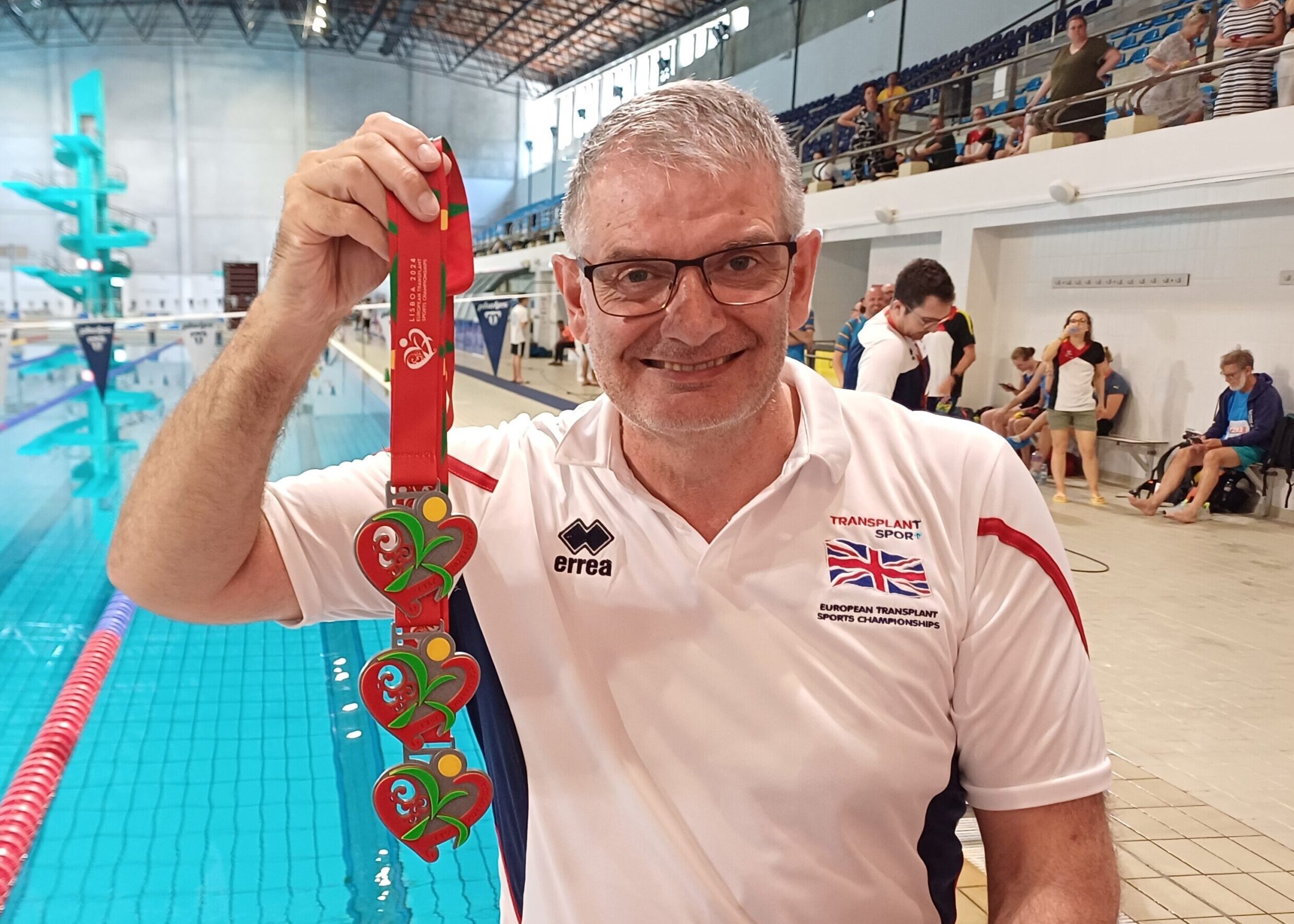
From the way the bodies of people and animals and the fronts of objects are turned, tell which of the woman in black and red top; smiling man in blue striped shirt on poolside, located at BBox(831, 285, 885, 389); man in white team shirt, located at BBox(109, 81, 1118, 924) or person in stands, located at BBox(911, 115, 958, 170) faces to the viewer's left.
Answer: person in stands, located at BBox(911, 115, 958, 170)

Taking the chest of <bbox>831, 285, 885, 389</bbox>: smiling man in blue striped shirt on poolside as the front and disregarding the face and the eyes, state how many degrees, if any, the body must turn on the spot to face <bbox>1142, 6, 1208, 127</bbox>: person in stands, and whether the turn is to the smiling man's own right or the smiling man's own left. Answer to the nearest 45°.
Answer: approximately 90° to the smiling man's own left

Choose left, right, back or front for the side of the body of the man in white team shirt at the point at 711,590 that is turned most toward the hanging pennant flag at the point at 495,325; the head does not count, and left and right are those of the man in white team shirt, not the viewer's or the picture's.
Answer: back

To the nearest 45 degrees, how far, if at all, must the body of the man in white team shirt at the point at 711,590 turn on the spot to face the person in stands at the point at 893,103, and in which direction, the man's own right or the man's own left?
approximately 180°

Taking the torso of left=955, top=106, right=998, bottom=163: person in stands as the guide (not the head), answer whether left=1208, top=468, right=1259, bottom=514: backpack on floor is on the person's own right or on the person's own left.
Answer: on the person's own left

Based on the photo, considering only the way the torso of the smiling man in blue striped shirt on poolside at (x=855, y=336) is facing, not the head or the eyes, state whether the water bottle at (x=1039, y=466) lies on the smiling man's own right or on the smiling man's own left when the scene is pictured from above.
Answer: on the smiling man's own left

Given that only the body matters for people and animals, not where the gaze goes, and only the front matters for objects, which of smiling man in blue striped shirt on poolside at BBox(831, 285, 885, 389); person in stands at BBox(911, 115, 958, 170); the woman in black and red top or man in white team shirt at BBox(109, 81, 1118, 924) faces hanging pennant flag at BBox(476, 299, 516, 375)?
person in stands at BBox(911, 115, 958, 170)

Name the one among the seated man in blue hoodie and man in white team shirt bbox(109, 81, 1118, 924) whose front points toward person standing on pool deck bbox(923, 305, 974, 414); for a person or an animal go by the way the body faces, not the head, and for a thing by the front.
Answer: the seated man in blue hoodie
